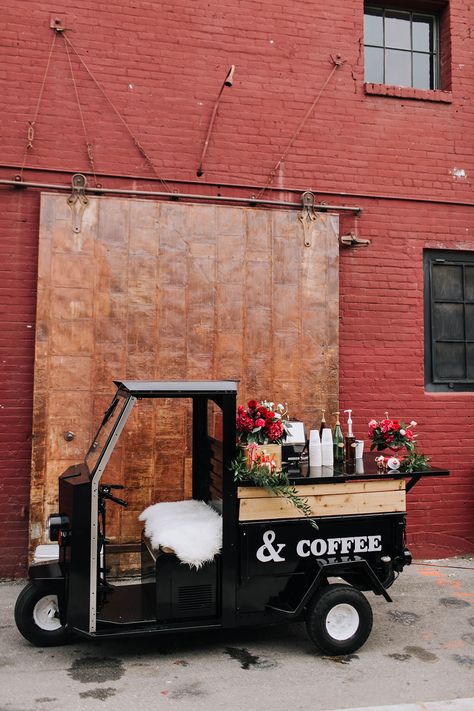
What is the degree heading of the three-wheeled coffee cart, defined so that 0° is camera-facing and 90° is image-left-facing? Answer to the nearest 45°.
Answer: approximately 90°

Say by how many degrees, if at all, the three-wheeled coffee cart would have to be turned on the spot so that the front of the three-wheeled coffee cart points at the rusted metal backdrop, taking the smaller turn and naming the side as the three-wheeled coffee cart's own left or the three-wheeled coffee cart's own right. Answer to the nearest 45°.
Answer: approximately 90° to the three-wheeled coffee cart's own right
